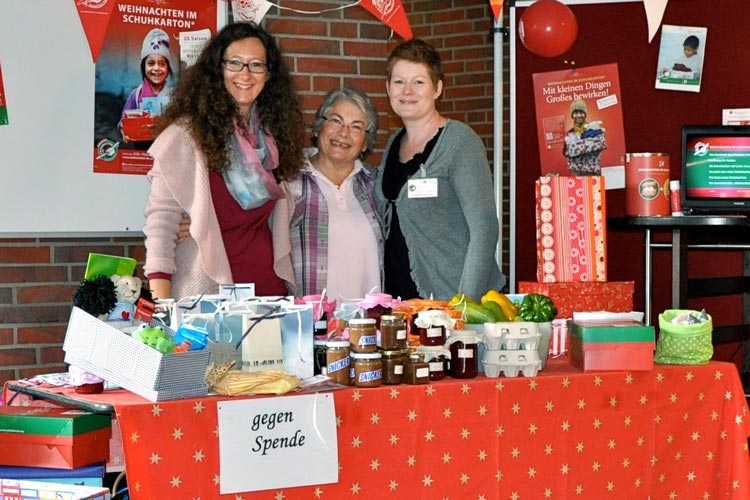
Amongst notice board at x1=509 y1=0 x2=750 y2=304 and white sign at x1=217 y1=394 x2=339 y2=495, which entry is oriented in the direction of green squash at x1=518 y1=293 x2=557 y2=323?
the notice board

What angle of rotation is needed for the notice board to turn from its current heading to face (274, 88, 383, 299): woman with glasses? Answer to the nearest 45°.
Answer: approximately 45° to its right

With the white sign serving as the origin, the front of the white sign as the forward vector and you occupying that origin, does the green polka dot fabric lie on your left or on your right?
on your left

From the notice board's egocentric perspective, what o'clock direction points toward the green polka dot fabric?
The green polka dot fabric is roughly at 12 o'clock from the notice board.

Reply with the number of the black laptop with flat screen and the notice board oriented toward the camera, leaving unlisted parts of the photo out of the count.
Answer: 2

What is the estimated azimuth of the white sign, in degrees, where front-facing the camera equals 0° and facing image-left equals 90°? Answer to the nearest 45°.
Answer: approximately 0°

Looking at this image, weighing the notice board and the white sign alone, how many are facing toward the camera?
2

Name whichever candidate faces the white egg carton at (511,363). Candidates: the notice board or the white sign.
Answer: the notice board

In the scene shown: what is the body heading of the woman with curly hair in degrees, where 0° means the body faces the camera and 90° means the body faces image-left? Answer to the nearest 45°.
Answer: approximately 315°
